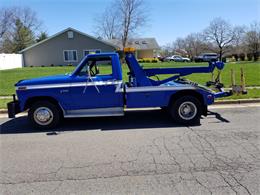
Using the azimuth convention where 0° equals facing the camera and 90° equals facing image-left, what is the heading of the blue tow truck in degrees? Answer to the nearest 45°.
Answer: approximately 90°
